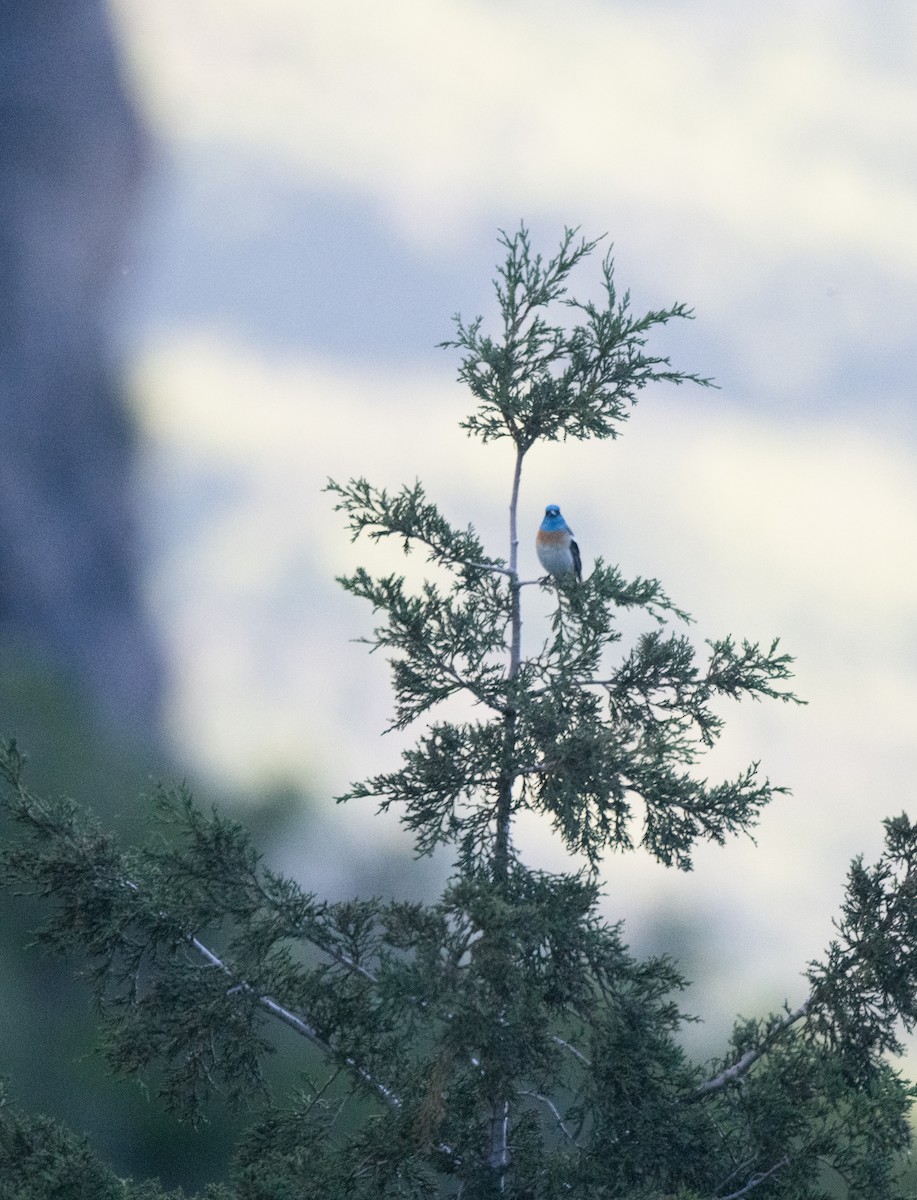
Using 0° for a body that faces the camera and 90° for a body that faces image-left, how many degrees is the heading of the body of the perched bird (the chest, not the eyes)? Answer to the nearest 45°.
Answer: approximately 45°
